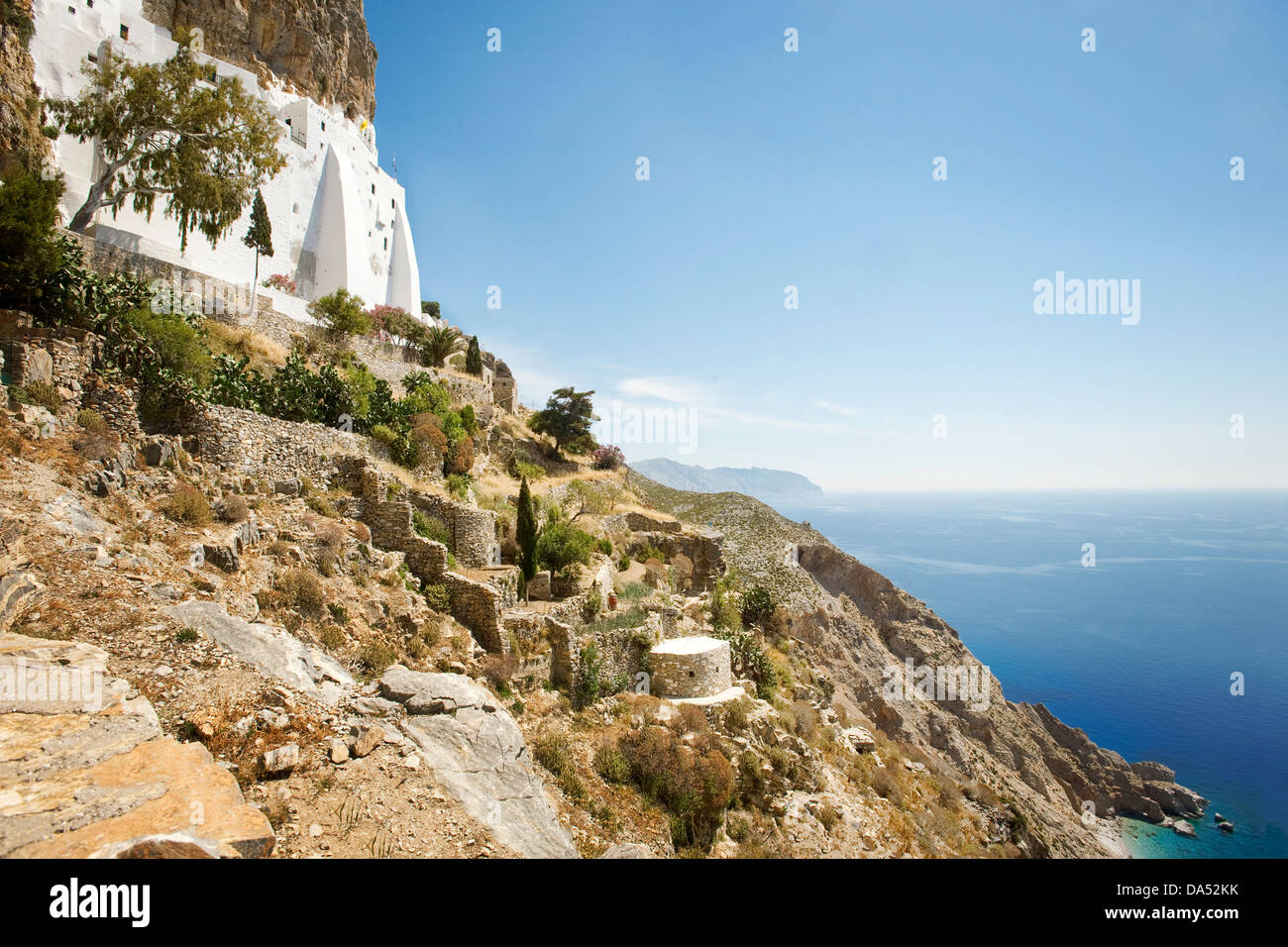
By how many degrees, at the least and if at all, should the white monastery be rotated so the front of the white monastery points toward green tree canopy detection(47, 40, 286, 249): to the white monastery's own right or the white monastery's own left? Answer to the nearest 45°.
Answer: approximately 45° to the white monastery's own right

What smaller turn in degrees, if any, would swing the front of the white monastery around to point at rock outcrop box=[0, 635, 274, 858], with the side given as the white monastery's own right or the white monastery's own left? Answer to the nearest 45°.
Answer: approximately 45° to the white monastery's own right

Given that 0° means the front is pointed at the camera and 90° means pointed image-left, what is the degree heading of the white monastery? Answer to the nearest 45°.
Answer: approximately 315°

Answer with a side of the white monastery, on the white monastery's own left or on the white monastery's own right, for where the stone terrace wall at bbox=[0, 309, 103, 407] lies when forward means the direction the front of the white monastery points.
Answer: on the white monastery's own right

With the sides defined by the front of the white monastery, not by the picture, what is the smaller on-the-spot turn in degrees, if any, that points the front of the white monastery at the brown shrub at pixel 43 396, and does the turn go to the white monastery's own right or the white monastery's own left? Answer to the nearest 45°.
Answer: approximately 45° to the white monastery's own right

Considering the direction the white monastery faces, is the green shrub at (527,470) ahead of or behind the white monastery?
ahead

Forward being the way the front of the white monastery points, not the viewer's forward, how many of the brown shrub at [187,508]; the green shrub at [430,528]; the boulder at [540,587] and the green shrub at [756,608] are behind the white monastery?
0

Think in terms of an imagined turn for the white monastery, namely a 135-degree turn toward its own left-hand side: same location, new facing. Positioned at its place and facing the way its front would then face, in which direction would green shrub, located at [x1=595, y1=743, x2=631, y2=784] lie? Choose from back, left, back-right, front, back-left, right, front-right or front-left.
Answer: back

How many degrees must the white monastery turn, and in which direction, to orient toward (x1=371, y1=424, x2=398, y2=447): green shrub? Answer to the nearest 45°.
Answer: approximately 45° to its right

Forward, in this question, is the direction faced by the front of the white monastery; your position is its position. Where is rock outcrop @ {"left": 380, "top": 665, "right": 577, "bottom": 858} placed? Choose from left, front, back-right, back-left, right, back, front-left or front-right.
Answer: front-right

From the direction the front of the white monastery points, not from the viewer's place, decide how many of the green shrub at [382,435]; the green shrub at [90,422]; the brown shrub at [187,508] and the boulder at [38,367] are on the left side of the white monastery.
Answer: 0

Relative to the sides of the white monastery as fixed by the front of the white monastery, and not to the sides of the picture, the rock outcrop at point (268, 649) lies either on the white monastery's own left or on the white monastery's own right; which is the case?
on the white monastery's own right

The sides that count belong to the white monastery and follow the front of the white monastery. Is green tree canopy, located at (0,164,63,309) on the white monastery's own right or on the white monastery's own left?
on the white monastery's own right

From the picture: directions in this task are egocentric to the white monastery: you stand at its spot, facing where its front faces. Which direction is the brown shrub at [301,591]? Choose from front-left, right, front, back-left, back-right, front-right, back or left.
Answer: front-right

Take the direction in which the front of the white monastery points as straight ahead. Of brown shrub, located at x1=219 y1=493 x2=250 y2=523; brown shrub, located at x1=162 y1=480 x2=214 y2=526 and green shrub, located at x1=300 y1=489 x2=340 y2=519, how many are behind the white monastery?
0
